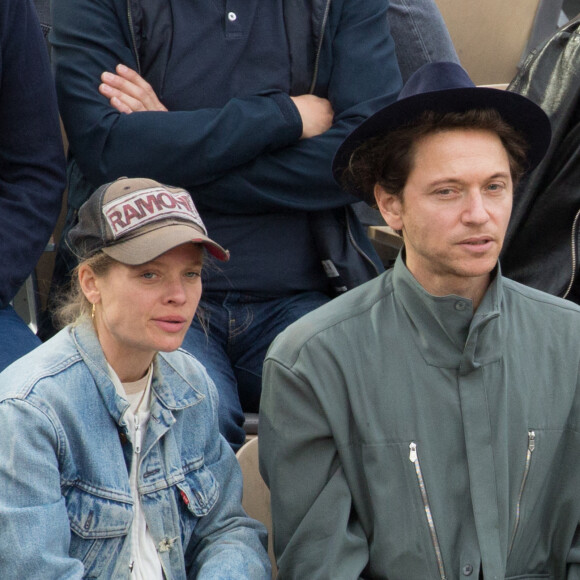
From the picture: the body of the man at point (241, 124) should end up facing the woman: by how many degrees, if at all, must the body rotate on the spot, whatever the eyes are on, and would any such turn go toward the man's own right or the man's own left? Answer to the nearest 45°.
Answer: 0° — they already face them

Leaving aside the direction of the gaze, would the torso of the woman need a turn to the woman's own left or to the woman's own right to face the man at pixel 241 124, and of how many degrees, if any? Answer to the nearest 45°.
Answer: approximately 135° to the woman's own left

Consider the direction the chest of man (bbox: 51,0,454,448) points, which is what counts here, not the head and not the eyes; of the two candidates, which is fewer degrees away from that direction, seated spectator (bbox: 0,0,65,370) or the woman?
the woman

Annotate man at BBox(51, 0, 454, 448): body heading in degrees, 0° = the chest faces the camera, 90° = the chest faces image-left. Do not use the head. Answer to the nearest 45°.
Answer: approximately 0°

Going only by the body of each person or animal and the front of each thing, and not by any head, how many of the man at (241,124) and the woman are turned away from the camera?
0

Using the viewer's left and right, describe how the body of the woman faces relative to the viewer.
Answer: facing the viewer and to the right of the viewer
